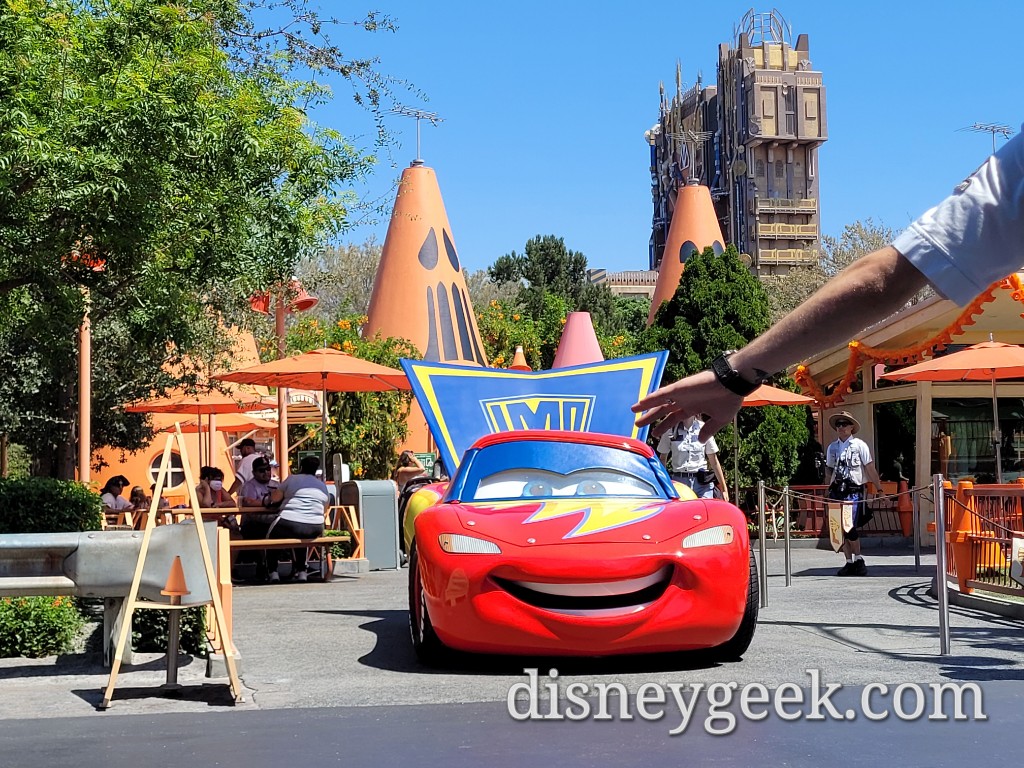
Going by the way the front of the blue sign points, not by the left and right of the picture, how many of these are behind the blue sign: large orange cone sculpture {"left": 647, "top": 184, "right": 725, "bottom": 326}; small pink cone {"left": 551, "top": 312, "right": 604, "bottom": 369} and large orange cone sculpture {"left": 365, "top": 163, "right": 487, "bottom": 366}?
3

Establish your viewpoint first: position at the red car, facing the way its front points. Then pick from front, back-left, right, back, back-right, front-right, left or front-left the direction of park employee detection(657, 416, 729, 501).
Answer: back

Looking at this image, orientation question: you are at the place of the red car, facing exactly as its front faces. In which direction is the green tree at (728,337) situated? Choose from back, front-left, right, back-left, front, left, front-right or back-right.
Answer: back

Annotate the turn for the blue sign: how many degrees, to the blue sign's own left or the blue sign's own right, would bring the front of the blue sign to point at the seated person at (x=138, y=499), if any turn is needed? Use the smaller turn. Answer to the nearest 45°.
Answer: approximately 135° to the blue sign's own right

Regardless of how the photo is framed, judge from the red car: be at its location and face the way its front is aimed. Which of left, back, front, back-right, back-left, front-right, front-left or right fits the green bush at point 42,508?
back-right

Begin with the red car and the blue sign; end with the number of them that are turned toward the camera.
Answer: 2

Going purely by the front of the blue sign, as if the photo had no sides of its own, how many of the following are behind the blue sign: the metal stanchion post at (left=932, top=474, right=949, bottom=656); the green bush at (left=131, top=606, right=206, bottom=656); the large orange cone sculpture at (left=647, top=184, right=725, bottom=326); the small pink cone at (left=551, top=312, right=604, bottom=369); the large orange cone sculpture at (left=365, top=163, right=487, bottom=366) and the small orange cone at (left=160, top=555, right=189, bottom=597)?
3

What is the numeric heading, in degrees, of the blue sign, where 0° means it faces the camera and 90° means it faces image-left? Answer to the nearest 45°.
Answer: approximately 0°

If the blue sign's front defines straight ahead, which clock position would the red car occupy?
The red car is roughly at 12 o'clock from the blue sign.

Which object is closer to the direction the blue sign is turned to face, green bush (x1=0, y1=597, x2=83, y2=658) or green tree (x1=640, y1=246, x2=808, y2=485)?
the green bush

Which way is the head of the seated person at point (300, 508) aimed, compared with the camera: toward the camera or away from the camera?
away from the camera

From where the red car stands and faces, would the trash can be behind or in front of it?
behind

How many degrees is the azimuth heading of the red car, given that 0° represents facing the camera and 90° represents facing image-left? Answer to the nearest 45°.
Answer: approximately 0°

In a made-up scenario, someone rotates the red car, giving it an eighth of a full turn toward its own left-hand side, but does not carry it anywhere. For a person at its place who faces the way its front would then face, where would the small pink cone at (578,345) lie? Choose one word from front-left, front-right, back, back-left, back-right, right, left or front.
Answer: back-left

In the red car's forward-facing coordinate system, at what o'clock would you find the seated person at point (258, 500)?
The seated person is roughly at 5 o'clock from the red car.
